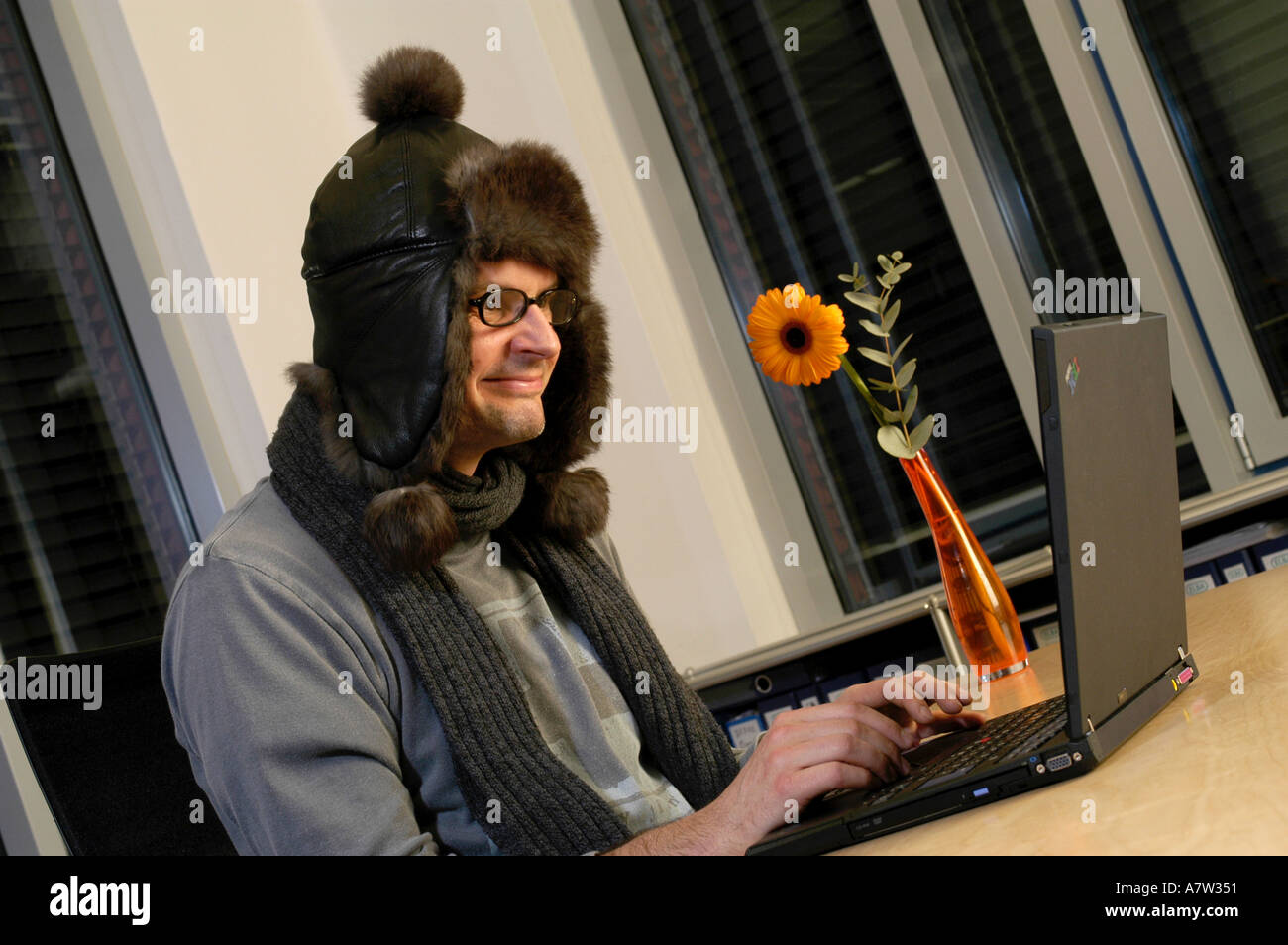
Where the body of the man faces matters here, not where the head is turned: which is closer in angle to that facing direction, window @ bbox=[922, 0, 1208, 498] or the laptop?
the laptop

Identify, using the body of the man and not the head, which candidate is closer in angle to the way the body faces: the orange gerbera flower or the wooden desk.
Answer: the wooden desk

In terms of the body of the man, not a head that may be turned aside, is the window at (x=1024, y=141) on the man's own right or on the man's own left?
on the man's own left

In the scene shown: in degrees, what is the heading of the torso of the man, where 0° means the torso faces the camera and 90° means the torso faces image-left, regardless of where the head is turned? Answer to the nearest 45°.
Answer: approximately 315°

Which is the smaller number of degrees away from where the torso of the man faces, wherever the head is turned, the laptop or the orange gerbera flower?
the laptop

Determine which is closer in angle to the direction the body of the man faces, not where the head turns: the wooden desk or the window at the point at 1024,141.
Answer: the wooden desk

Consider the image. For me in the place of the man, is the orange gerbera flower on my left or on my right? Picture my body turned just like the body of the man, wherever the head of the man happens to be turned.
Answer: on my left
